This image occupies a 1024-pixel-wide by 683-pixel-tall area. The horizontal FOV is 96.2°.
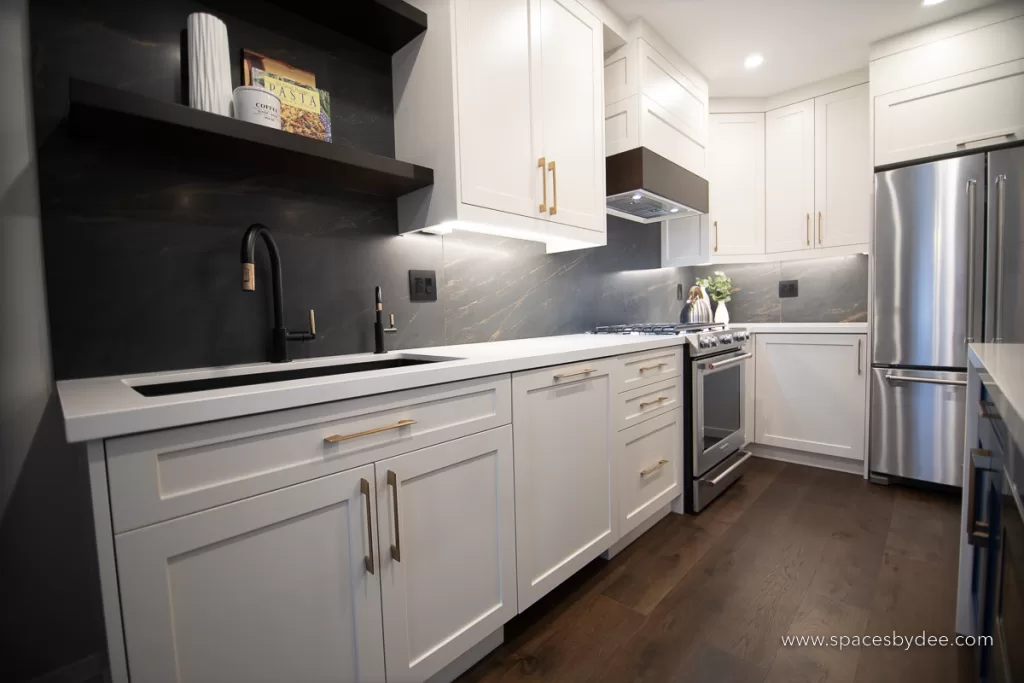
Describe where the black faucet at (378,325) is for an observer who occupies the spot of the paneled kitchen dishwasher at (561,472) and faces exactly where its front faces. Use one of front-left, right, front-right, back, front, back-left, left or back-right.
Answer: back-right

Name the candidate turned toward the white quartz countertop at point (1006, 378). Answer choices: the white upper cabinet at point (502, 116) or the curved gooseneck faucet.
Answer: the white upper cabinet

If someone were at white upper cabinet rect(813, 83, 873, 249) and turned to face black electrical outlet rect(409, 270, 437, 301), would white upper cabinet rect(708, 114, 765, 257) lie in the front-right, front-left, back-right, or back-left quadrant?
front-right

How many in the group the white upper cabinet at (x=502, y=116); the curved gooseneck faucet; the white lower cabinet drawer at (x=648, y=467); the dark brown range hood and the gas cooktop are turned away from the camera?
0

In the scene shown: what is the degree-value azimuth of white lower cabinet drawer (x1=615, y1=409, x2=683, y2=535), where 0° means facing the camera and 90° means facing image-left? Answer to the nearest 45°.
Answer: approximately 315°

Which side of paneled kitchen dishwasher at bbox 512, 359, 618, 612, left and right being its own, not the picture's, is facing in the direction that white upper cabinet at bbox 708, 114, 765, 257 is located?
left

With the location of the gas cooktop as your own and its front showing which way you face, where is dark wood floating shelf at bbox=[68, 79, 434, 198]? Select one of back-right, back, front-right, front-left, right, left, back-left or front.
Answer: right

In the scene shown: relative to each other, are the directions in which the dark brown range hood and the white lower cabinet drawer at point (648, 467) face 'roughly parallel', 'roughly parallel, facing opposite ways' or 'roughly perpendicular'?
roughly parallel

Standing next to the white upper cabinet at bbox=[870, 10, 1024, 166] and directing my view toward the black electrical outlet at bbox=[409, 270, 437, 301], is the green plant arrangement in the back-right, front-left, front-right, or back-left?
front-right

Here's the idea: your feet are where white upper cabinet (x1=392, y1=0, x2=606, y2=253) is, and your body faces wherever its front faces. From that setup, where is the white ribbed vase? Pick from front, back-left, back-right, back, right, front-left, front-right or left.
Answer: right

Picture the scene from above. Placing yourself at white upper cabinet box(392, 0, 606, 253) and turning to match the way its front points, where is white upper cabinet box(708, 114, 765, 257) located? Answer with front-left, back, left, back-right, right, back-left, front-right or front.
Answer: left

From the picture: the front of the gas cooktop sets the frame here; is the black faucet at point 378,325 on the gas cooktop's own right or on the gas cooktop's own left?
on the gas cooktop's own right

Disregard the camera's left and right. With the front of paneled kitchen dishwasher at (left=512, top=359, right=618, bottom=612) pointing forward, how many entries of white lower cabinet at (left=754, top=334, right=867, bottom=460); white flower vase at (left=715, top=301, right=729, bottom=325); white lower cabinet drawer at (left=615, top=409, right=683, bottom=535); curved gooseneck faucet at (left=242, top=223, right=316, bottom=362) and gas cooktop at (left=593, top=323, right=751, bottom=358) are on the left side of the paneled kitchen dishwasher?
4

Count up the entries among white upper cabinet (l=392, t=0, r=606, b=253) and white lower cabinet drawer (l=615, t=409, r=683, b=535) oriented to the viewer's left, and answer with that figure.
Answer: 0
